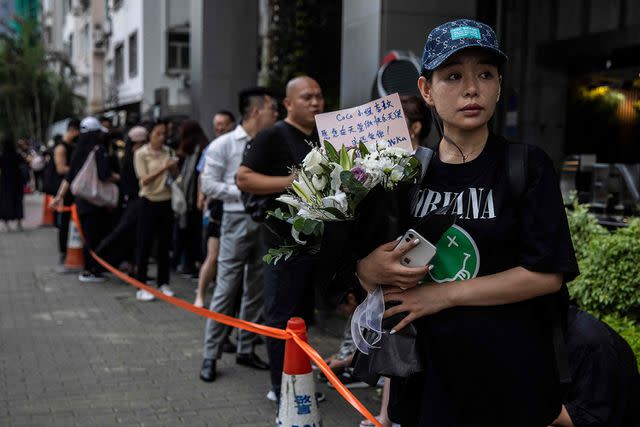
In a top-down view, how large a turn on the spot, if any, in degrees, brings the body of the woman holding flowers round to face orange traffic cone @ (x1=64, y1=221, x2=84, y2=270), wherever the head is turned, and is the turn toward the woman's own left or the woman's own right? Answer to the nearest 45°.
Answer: approximately 90° to the woman's own right

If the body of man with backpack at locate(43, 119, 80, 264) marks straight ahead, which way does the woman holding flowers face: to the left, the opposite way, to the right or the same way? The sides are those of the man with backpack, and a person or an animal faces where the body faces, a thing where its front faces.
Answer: the opposite way

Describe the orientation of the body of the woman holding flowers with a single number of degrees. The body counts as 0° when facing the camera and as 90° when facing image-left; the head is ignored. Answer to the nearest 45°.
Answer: approximately 45°

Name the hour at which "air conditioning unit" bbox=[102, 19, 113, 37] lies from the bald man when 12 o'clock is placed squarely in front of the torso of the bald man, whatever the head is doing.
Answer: The air conditioning unit is roughly at 7 o'clock from the bald man.

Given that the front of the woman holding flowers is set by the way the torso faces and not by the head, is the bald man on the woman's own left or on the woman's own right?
on the woman's own right

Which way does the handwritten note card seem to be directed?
toward the camera

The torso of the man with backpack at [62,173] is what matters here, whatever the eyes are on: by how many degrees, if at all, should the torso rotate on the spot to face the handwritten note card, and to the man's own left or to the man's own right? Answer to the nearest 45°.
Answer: approximately 90° to the man's own right

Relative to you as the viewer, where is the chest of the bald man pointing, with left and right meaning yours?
facing the viewer and to the right of the viewer
